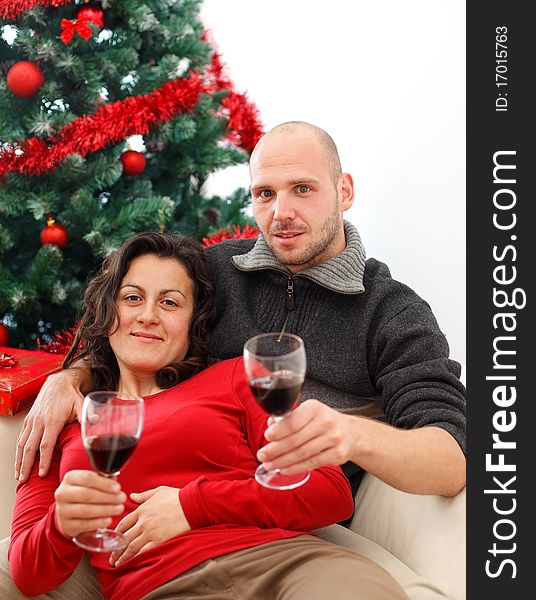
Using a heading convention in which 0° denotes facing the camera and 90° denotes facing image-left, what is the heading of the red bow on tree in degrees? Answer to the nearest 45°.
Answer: approximately 0°

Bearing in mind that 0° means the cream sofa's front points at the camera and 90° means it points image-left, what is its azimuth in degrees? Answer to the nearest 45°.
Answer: approximately 0°

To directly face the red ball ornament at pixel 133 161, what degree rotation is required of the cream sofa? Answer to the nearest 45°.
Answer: approximately 135° to its right

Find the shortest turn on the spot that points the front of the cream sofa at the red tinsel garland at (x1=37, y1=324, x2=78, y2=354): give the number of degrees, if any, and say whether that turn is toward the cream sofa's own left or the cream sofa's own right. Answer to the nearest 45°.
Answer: approximately 135° to the cream sofa's own right

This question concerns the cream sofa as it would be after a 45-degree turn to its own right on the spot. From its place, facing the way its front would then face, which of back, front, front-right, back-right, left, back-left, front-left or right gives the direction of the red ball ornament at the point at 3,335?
right

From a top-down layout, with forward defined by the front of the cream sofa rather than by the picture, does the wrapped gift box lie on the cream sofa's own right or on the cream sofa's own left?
on the cream sofa's own right
